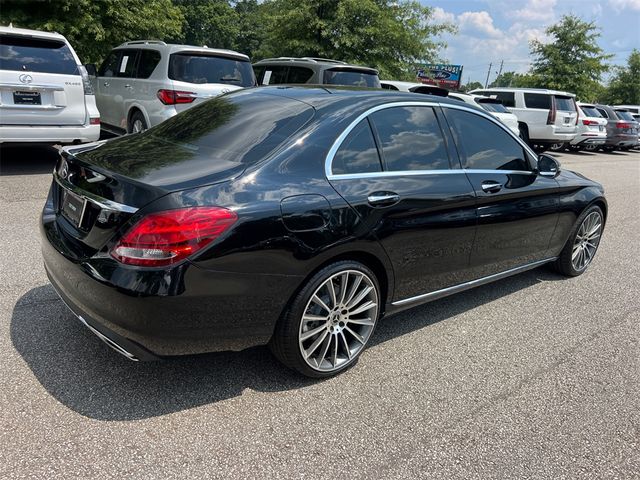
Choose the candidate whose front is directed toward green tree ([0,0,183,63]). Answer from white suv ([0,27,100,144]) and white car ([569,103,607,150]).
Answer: the white suv

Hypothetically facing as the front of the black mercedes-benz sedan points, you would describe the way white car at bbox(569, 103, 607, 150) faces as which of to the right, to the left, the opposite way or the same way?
to the left

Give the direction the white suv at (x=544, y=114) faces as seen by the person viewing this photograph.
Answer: facing away from the viewer and to the left of the viewer

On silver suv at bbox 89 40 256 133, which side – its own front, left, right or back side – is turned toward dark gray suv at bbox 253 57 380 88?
right

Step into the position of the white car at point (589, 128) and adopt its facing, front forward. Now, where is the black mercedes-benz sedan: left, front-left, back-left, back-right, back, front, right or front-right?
back-left

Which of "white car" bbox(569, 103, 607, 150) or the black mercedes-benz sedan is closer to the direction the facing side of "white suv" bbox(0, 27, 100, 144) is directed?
the white car

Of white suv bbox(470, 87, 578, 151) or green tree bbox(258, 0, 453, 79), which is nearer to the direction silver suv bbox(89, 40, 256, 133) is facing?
the green tree

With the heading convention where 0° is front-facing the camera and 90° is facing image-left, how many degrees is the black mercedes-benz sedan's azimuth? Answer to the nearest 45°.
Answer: approximately 225°

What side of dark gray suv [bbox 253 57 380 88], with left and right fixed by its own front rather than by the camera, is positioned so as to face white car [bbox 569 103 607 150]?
right

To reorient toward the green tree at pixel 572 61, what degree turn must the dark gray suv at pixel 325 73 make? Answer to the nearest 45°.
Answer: approximately 90° to its right

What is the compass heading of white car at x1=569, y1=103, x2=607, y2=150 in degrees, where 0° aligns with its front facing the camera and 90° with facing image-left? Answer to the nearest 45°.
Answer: approximately 135°

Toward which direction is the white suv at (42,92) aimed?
away from the camera
